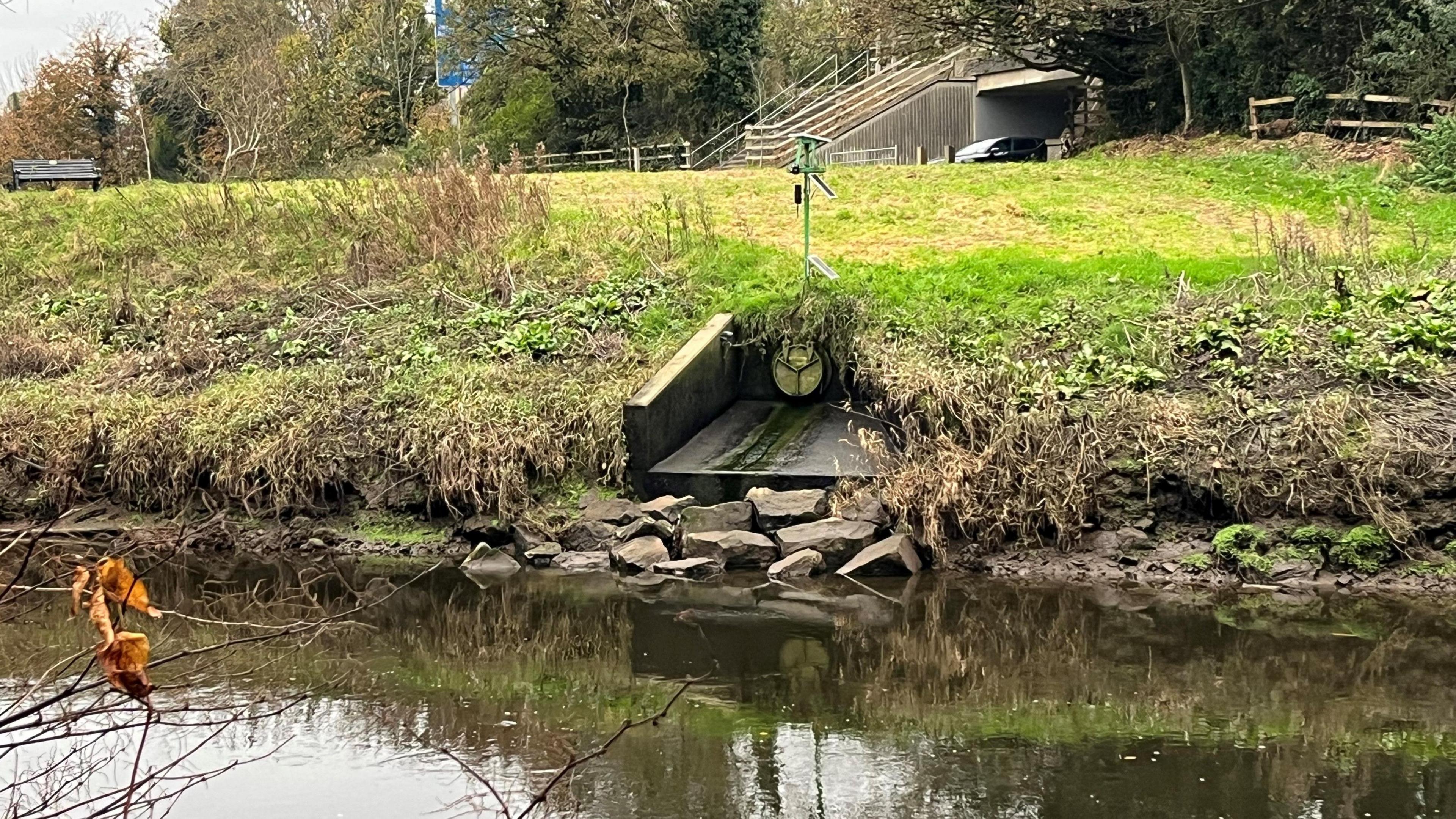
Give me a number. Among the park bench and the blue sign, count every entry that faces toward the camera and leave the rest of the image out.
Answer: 2

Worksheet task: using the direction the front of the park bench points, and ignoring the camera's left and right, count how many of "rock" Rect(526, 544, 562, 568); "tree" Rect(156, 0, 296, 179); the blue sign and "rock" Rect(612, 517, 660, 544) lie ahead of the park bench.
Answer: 2

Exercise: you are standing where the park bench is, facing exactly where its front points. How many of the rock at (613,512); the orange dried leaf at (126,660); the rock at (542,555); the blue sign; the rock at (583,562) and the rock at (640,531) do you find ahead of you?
5

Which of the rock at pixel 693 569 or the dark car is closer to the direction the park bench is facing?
the rock

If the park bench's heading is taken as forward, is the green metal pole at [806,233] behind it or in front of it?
in front

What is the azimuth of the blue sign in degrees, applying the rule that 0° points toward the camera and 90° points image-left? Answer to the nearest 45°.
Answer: approximately 0°

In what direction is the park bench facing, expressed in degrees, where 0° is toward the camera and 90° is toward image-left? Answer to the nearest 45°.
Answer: approximately 0°

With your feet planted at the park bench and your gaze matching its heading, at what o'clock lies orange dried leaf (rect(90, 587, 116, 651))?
The orange dried leaf is roughly at 12 o'clock from the park bench.

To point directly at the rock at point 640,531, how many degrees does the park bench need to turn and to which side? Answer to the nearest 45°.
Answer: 0° — it already faces it

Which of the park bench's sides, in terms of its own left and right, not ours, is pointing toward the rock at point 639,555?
front

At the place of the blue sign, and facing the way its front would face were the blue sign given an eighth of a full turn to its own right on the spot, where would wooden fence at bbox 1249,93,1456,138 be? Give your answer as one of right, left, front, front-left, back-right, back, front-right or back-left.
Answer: left

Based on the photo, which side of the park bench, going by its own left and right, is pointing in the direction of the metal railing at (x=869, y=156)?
left

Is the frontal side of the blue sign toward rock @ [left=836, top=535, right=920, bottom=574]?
yes

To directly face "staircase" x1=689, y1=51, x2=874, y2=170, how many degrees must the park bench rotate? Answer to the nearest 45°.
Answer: approximately 90° to its left
